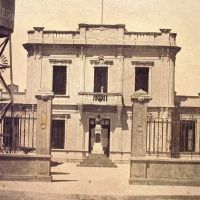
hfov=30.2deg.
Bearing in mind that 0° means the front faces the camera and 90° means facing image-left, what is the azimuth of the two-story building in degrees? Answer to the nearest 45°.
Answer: approximately 0°

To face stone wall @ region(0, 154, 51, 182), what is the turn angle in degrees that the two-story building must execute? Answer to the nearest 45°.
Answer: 0° — it already faces it

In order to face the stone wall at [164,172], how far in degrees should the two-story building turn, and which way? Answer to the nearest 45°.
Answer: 0° — it already faces it
